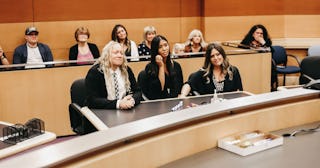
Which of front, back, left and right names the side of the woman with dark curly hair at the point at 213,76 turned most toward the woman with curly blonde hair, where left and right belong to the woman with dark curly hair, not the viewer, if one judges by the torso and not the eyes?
right

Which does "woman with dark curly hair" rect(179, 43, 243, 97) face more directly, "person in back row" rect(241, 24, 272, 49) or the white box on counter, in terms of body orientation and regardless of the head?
the white box on counter

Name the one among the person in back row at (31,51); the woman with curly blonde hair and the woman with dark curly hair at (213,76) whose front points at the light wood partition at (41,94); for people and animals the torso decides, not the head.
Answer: the person in back row

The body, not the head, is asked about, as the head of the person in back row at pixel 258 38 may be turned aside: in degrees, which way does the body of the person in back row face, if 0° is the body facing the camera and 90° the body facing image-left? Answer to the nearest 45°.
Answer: approximately 0°

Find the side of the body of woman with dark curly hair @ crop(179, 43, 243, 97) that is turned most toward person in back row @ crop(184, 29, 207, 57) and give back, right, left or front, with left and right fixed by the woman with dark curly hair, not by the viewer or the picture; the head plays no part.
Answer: back

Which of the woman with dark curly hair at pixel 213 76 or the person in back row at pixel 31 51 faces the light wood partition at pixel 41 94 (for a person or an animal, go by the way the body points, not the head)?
the person in back row
